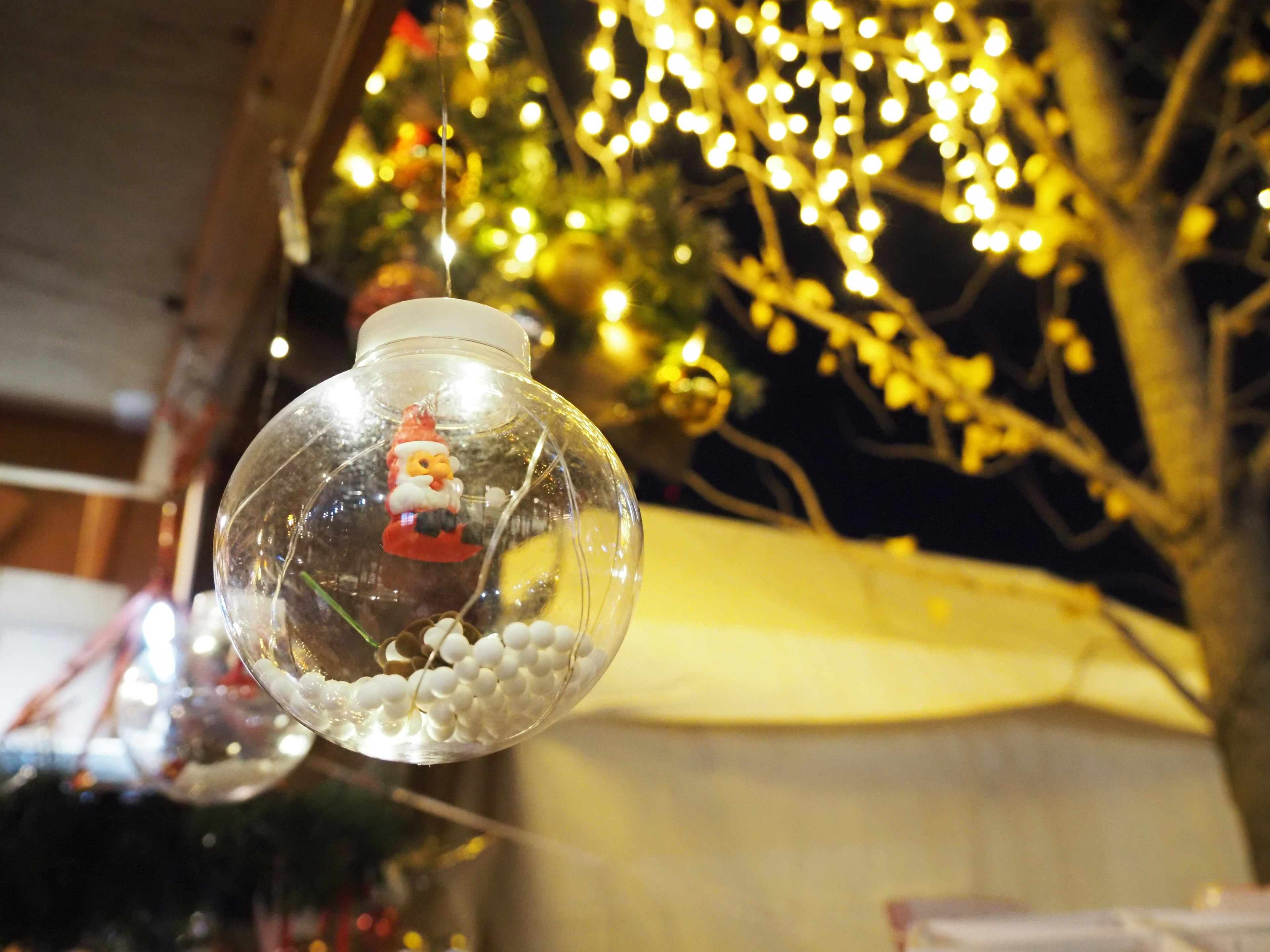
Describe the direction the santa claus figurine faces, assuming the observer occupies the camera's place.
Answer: facing the viewer and to the right of the viewer

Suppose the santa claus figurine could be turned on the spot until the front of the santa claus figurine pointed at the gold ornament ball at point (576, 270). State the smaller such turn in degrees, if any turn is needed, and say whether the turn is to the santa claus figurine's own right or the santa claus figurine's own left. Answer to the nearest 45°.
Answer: approximately 135° to the santa claus figurine's own left

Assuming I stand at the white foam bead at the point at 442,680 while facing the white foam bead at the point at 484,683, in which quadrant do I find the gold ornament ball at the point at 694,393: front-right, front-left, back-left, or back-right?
front-left

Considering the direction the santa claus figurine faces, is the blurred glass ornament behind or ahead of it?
behind

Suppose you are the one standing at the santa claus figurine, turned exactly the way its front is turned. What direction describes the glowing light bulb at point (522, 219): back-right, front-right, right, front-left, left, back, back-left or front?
back-left

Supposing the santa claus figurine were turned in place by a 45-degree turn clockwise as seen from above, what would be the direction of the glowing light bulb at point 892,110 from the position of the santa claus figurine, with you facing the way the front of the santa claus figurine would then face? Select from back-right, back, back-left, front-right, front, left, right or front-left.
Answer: back-left

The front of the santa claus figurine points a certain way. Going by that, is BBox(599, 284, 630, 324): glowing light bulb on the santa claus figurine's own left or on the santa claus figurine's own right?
on the santa claus figurine's own left

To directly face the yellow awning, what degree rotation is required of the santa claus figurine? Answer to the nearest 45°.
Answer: approximately 90° to its left

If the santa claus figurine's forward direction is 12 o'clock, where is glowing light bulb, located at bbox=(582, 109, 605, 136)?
The glowing light bulb is roughly at 8 o'clock from the santa claus figurine.
